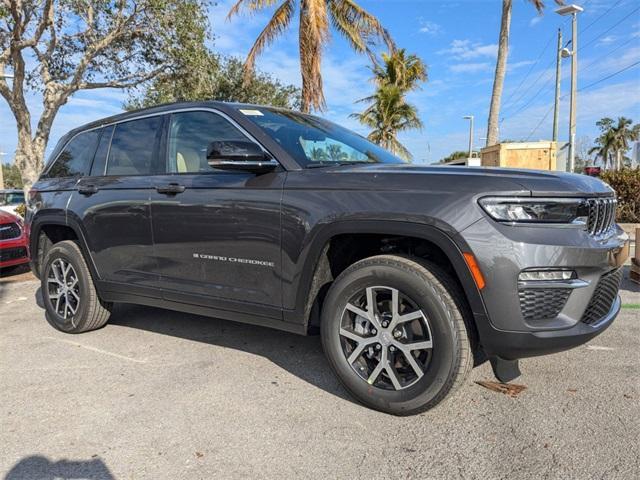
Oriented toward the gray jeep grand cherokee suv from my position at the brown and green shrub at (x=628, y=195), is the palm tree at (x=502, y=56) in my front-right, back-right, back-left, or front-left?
back-right

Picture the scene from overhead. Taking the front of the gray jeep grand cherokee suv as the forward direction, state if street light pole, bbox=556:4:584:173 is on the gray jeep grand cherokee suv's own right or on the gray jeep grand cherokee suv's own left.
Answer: on the gray jeep grand cherokee suv's own left

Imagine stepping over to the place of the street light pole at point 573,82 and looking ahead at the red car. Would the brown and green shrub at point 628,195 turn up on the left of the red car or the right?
left

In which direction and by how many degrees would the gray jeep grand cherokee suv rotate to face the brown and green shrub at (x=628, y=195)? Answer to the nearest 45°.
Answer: approximately 90° to its left

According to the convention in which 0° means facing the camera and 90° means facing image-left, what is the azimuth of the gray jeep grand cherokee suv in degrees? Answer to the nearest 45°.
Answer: approximately 315°

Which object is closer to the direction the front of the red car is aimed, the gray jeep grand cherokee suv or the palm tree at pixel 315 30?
the gray jeep grand cherokee suv

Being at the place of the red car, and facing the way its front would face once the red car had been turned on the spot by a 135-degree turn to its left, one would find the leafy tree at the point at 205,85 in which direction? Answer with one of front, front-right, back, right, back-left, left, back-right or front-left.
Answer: front-right

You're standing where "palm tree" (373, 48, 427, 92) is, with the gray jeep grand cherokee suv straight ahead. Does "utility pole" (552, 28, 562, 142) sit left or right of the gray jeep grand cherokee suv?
left

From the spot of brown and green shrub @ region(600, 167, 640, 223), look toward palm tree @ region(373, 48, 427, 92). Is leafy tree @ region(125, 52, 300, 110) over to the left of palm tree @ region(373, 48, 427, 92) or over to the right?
left

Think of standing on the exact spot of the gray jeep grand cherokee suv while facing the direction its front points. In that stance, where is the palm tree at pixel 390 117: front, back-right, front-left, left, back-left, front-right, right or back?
back-left

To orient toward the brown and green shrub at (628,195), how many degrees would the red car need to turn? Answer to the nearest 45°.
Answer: approximately 45° to its left

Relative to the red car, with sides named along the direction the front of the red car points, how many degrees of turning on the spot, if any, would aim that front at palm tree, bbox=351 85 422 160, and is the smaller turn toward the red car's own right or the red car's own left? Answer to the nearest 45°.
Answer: approximately 90° to the red car's own left
